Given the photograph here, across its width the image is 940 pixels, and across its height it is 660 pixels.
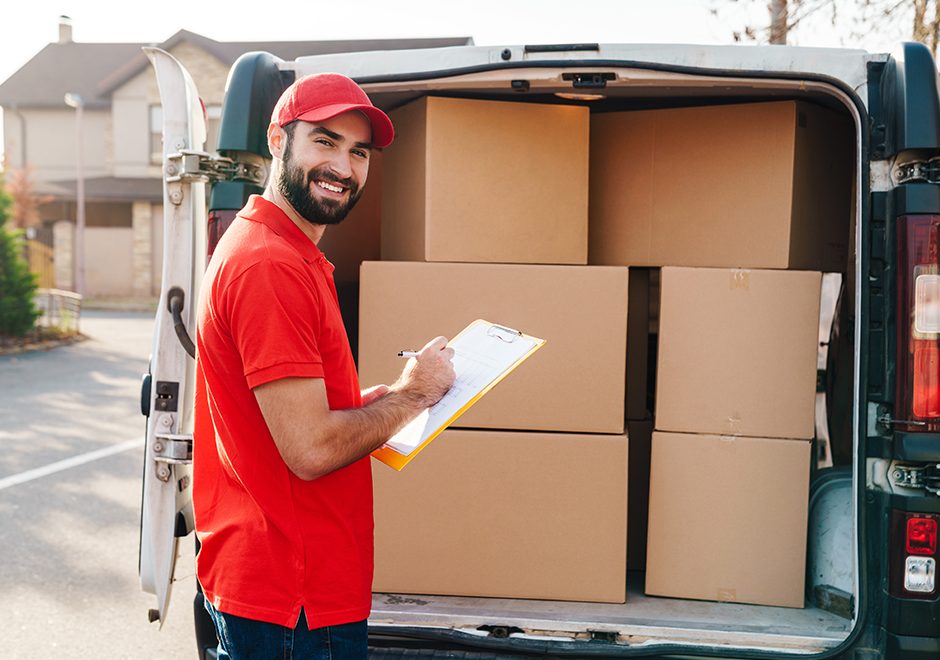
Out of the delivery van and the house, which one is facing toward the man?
the house

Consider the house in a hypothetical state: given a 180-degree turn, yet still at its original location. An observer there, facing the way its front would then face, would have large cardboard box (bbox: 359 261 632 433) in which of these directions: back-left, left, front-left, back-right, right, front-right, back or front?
back

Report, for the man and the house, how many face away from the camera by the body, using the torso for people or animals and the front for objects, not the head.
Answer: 0

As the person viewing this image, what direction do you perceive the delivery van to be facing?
facing away from the viewer

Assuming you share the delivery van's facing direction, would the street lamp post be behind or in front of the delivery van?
in front

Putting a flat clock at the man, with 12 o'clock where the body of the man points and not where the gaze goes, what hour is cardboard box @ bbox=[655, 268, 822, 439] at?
The cardboard box is roughly at 11 o'clock from the man.

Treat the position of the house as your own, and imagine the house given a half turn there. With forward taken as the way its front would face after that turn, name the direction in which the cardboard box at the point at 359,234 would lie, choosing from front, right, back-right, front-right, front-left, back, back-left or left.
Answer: back

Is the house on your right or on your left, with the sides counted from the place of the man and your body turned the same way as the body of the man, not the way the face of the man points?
on your left

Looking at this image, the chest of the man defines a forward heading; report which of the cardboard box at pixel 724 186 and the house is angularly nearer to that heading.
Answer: the cardboard box

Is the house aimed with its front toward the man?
yes

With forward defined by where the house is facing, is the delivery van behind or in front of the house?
in front

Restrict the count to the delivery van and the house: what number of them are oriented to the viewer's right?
0

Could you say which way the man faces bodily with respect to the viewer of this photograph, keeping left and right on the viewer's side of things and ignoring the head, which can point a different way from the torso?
facing to the right of the viewer

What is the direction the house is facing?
toward the camera

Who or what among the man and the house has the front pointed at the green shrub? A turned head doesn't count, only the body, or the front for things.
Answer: the house

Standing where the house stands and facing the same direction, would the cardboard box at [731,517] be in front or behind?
in front

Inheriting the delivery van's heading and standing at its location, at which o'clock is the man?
The man is roughly at 7 o'clock from the delivery van.

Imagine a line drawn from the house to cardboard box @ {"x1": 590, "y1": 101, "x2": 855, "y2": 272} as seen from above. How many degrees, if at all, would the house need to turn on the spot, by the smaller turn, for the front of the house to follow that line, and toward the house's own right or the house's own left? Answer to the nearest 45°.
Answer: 0° — it already faces it

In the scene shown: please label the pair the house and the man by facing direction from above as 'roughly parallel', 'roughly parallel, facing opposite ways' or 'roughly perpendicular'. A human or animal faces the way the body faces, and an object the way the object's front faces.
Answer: roughly perpendicular

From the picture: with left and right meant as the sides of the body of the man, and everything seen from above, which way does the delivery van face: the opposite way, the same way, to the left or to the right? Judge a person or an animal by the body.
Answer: to the left

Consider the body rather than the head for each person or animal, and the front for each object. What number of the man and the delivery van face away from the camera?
1

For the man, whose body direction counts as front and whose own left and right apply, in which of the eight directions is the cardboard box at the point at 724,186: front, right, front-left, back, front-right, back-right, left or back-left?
front-left
